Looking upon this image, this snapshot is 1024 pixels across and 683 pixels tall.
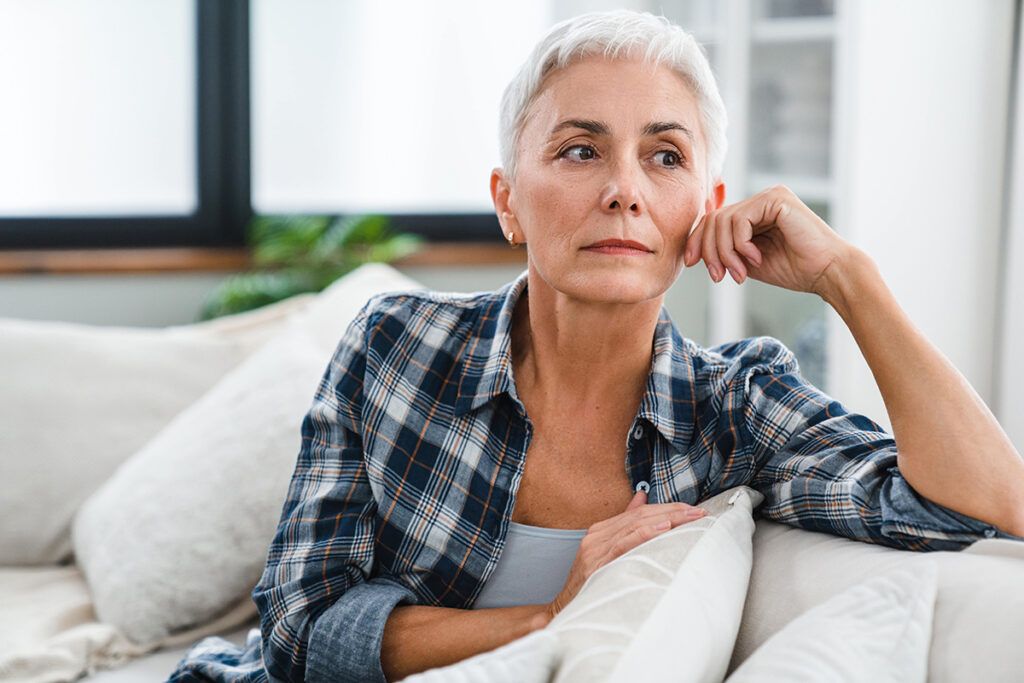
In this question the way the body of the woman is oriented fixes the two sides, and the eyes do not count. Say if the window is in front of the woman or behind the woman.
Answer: behind

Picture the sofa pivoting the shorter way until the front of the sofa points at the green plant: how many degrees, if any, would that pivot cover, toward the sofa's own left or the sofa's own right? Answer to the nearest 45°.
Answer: approximately 180°

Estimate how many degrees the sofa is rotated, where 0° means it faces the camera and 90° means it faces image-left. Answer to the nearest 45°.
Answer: approximately 0°

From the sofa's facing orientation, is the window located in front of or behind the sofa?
behind

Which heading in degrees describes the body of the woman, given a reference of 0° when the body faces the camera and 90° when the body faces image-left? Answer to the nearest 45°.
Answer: approximately 0°
